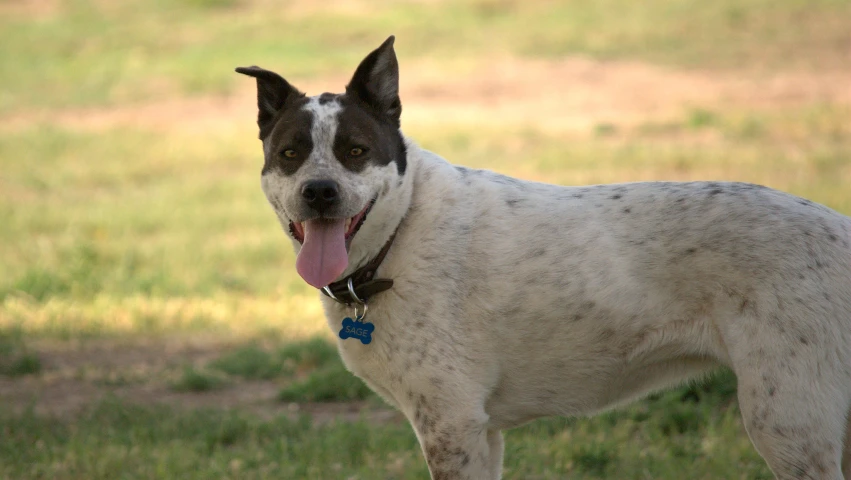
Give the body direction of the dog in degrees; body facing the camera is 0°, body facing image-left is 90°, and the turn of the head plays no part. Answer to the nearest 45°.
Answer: approximately 90°
